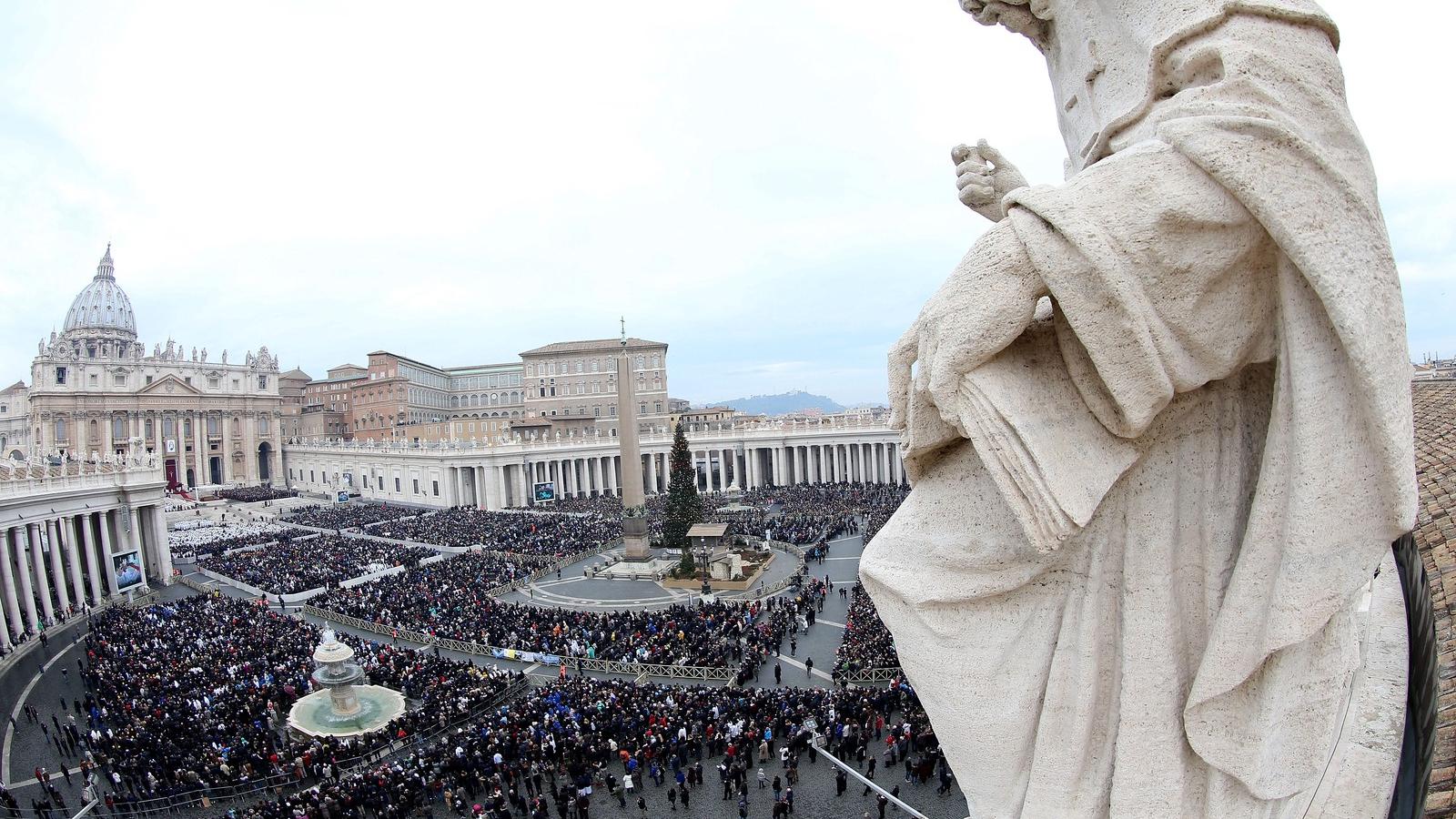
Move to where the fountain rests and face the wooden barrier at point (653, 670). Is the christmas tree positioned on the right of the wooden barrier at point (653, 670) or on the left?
left

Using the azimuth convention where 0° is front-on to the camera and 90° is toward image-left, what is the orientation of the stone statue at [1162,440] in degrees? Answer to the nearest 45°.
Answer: approximately 90°

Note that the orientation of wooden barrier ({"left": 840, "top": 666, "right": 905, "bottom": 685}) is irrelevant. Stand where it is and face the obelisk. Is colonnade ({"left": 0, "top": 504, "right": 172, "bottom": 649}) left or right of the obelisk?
left

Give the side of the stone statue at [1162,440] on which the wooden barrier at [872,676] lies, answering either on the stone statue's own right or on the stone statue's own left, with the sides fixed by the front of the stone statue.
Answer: on the stone statue's own right

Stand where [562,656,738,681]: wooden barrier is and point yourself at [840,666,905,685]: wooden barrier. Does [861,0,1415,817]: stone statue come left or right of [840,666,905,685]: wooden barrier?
right

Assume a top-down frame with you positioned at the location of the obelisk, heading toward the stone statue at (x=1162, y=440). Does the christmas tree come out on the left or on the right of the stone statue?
left

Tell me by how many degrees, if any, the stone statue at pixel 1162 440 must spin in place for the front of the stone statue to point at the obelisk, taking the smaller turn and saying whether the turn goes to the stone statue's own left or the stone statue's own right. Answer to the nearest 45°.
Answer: approximately 45° to the stone statue's own right

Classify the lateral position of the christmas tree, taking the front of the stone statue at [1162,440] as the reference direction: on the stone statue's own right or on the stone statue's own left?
on the stone statue's own right
